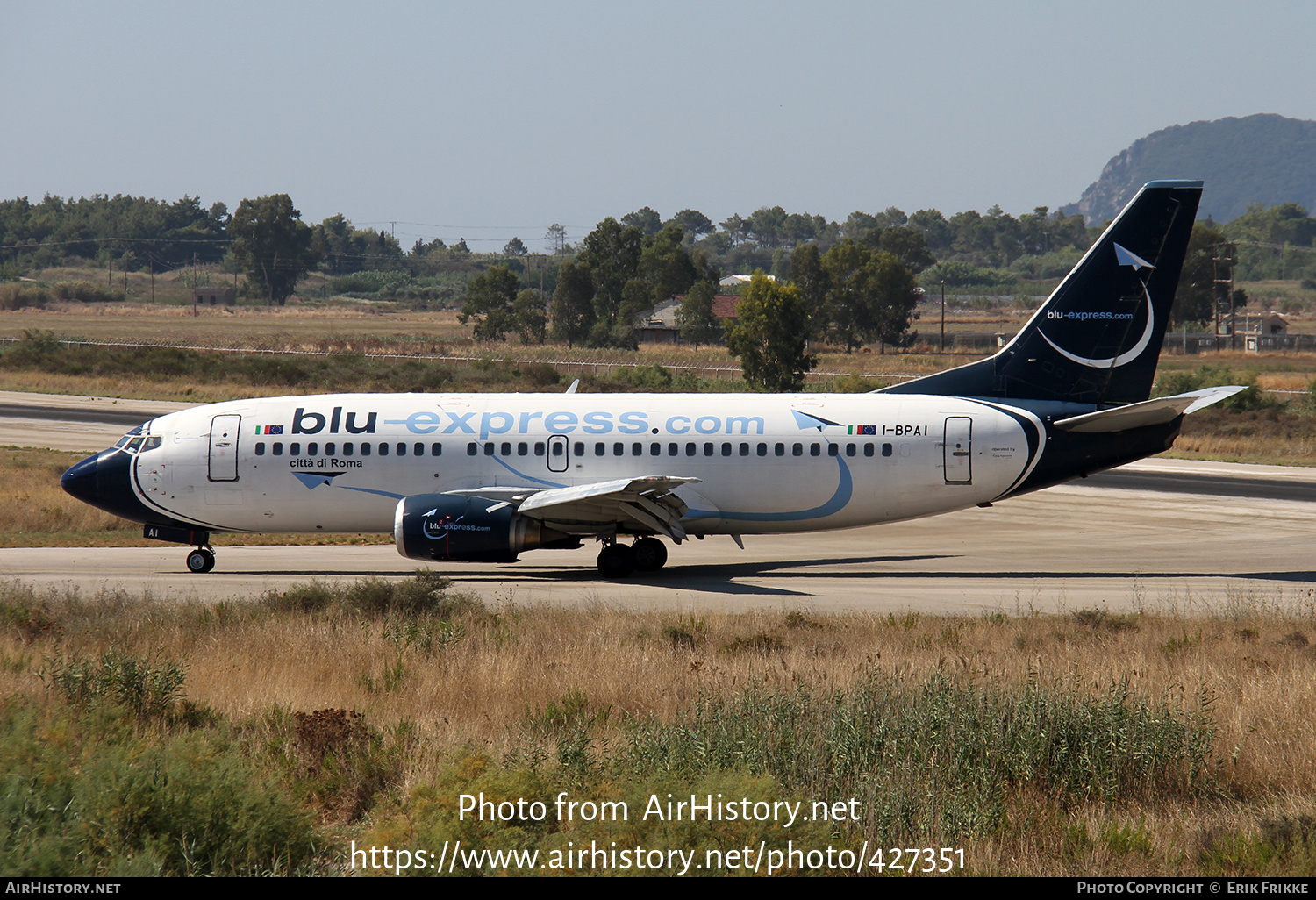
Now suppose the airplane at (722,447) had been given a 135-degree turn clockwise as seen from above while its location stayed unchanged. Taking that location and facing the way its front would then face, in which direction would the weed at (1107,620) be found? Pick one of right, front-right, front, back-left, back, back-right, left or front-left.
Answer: right

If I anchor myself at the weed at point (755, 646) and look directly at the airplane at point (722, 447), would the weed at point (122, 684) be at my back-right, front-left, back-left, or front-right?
back-left

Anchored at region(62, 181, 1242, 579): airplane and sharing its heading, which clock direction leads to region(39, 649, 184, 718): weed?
The weed is roughly at 10 o'clock from the airplane.

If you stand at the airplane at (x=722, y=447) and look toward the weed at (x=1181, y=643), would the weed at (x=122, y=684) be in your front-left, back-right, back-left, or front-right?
front-right

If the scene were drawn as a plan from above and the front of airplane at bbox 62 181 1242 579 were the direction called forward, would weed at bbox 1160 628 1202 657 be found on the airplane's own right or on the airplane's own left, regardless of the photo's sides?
on the airplane's own left

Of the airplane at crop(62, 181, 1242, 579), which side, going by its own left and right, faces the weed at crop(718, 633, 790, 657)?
left

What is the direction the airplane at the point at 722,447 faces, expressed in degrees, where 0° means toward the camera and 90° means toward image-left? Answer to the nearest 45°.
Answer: approximately 90°
